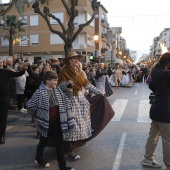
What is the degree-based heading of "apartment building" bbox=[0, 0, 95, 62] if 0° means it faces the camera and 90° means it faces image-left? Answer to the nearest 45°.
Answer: approximately 0°

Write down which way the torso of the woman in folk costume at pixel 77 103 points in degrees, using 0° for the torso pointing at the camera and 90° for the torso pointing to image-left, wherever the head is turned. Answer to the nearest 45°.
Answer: approximately 315°

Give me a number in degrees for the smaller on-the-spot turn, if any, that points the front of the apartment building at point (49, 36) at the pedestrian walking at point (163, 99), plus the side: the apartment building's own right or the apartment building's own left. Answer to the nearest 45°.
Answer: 0° — it already faces them
